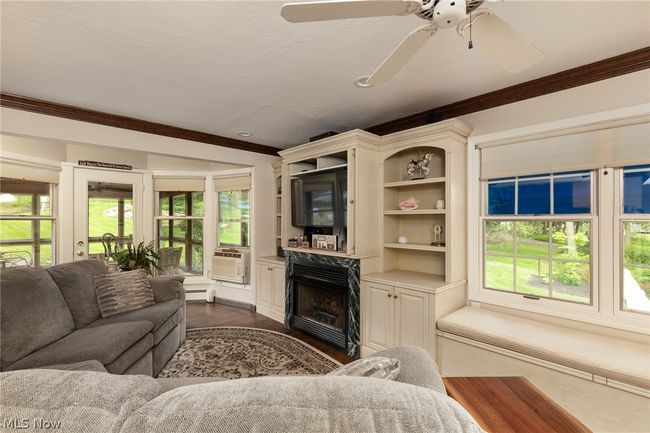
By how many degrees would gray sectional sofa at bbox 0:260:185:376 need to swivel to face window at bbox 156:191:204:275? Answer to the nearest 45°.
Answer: approximately 90° to its left

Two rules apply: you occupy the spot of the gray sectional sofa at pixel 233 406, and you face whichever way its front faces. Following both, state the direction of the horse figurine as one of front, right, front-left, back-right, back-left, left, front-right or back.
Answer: front-right

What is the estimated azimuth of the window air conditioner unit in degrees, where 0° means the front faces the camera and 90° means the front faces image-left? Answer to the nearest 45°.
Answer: approximately 45°

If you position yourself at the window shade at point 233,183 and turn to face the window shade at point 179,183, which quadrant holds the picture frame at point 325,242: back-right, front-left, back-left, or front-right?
back-left

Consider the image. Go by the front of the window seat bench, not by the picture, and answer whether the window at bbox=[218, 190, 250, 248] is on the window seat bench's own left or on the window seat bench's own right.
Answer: on the window seat bench's own right

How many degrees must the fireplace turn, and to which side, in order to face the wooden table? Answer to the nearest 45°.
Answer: approximately 45° to its left

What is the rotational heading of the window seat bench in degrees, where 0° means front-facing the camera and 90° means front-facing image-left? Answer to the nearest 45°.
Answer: approximately 45°

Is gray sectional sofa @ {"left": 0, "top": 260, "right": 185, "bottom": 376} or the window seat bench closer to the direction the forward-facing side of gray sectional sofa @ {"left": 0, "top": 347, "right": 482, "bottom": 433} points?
the gray sectional sofa

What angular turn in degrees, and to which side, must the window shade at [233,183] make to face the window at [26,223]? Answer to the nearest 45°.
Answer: approximately 45° to its right

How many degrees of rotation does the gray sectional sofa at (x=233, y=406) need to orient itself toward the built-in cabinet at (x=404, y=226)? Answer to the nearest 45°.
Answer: approximately 45° to its right
